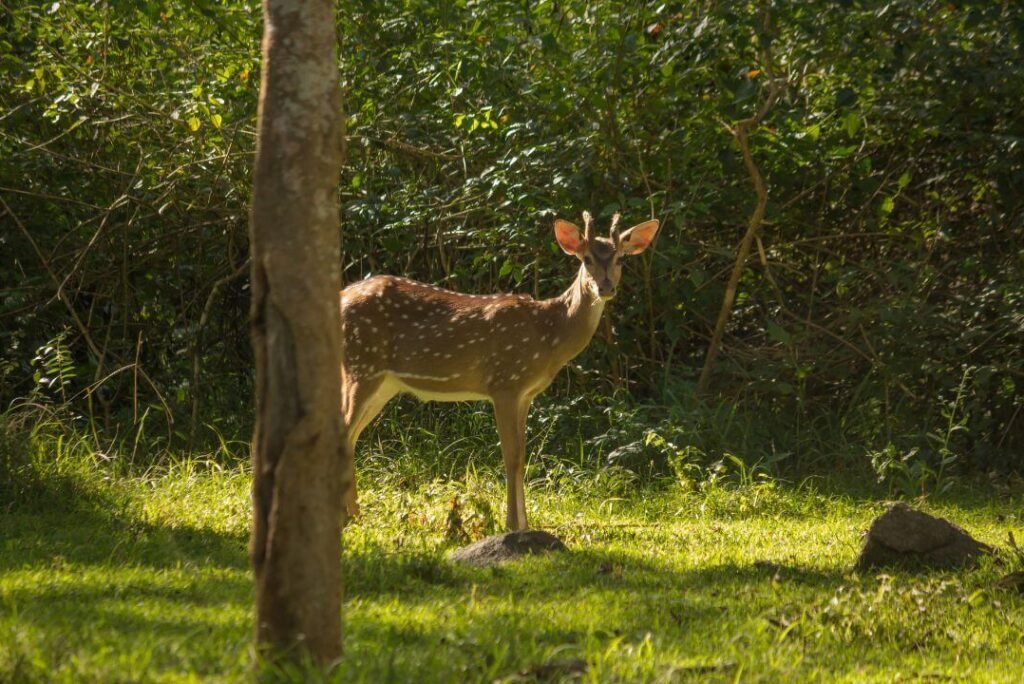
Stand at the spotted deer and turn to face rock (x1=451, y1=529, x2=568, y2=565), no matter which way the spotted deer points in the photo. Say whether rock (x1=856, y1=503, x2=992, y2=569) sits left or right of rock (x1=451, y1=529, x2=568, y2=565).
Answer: left

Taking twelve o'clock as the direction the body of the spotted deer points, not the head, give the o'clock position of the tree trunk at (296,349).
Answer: The tree trunk is roughly at 3 o'clock from the spotted deer.

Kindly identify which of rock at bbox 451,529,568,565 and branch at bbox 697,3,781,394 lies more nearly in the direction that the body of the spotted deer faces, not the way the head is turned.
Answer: the branch

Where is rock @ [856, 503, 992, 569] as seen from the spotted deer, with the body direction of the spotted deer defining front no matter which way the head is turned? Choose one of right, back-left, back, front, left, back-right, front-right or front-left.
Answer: front-right

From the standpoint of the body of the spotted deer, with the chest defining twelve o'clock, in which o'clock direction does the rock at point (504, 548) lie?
The rock is roughly at 3 o'clock from the spotted deer.

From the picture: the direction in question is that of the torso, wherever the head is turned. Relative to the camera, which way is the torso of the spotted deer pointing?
to the viewer's right

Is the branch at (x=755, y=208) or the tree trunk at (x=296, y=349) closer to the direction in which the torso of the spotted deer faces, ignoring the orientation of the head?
the branch
